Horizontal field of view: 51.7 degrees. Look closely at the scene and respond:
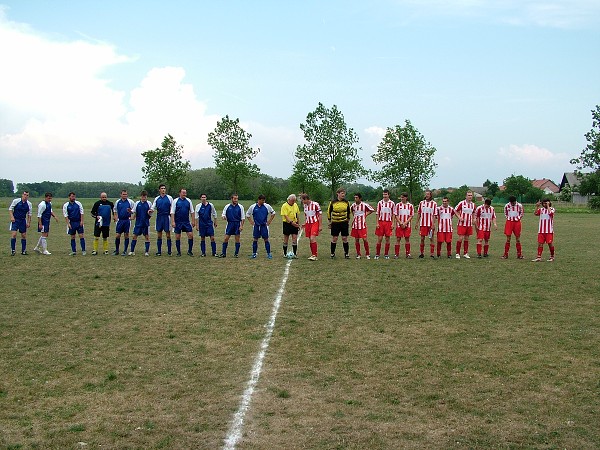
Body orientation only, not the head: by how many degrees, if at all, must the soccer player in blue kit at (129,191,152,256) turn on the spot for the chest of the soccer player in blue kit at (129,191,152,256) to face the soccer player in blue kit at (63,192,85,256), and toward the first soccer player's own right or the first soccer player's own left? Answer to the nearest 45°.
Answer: approximately 90° to the first soccer player's own right

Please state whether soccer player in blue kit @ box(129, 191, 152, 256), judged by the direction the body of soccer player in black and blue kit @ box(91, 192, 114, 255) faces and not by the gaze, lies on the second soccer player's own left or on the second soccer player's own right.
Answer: on the second soccer player's own left

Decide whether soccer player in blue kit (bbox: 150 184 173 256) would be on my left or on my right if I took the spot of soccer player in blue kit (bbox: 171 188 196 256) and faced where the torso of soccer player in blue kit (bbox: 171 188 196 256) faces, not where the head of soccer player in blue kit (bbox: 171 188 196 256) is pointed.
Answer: on my right

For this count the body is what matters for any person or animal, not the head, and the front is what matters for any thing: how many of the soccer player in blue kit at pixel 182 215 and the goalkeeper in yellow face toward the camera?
2

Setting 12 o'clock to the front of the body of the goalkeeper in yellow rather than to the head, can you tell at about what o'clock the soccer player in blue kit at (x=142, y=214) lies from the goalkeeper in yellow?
The soccer player in blue kit is roughly at 3 o'clock from the goalkeeper in yellow.

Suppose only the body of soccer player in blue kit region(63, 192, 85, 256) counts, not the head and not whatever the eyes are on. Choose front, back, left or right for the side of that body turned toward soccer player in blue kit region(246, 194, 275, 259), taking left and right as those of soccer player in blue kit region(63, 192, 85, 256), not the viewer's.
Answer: left

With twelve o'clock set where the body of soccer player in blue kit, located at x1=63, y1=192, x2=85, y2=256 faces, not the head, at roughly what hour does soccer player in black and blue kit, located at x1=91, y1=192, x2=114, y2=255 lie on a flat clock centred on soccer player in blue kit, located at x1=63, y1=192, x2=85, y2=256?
soccer player in black and blue kit, located at x1=91, y1=192, x2=114, y2=255 is roughly at 9 o'clock from soccer player in blue kit, located at x1=63, y1=192, x2=85, y2=256.

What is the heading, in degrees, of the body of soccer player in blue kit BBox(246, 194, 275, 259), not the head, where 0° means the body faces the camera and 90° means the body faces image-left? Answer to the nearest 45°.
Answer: approximately 0°

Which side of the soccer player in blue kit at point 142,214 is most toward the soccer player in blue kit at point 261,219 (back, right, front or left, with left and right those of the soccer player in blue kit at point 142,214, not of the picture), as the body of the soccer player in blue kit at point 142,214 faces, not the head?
left

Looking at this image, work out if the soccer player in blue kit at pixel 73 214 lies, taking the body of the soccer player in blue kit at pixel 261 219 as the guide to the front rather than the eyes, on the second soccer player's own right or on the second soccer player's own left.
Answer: on the second soccer player's own right
